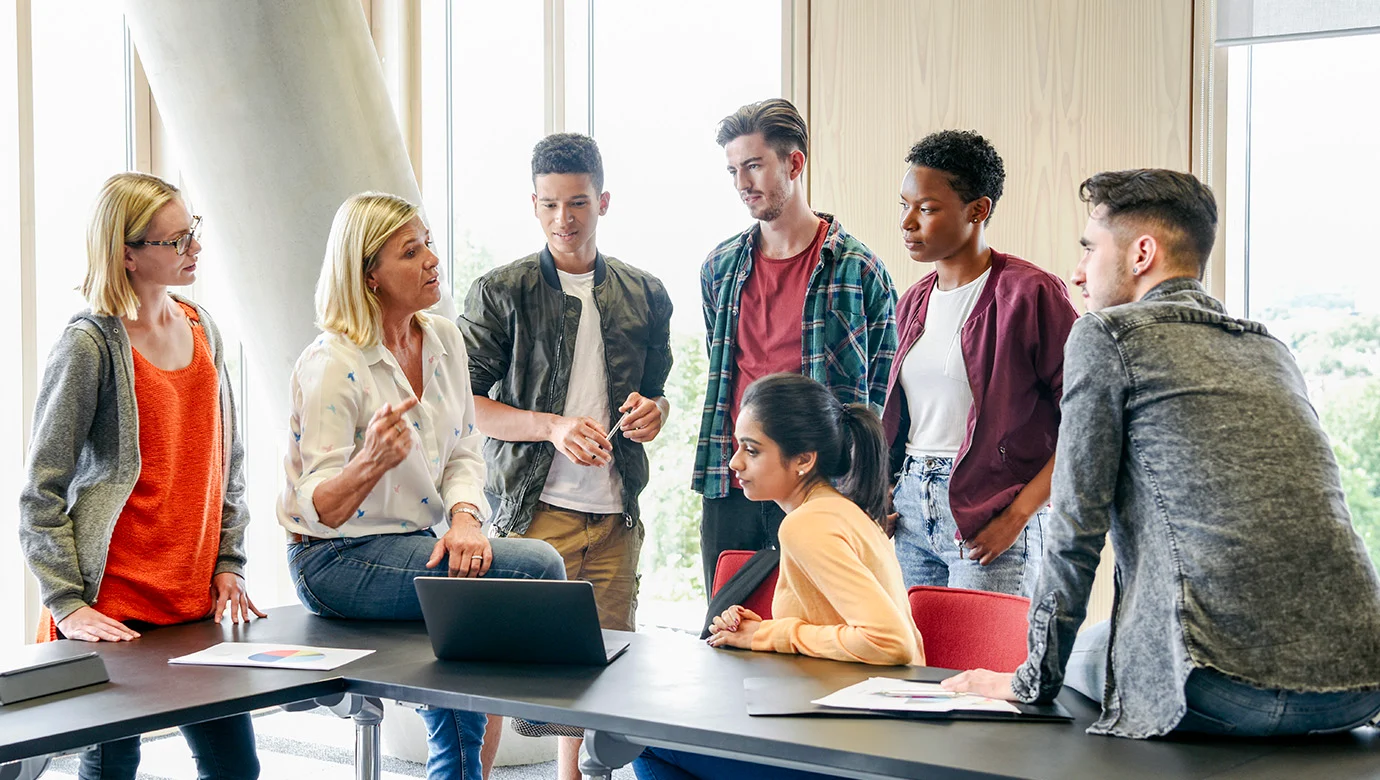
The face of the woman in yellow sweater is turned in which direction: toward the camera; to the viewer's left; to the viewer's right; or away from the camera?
to the viewer's left

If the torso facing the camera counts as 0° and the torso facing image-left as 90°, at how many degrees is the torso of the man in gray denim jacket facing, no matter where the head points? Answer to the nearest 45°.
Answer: approximately 135°

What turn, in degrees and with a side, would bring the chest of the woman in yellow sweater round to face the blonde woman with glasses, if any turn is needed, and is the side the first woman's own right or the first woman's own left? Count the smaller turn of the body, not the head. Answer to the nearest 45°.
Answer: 0° — they already face them

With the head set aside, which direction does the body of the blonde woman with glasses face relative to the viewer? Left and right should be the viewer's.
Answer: facing the viewer and to the right of the viewer

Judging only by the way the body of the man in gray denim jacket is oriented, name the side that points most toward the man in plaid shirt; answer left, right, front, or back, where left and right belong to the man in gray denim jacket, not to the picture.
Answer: front

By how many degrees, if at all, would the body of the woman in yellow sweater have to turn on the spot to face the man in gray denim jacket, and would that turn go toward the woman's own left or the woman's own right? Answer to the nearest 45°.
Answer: approximately 135° to the woman's own left

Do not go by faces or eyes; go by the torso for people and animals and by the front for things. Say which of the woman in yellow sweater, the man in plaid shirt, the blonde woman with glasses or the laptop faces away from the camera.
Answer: the laptop

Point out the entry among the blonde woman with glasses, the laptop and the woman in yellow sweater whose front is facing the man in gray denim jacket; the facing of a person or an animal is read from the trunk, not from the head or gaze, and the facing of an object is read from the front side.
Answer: the blonde woman with glasses

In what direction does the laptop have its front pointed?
away from the camera

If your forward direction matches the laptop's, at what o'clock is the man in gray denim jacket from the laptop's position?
The man in gray denim jacket is roughly at 4 o'clock from the laptop.

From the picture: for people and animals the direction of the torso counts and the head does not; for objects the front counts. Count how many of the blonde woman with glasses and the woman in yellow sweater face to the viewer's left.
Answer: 1

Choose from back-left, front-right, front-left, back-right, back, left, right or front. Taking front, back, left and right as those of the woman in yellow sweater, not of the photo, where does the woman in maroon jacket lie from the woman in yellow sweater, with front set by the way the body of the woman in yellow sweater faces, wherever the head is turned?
back-right

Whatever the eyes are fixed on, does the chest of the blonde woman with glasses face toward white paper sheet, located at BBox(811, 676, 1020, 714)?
yes

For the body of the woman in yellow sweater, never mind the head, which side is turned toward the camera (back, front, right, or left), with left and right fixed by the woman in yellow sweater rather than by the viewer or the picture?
left

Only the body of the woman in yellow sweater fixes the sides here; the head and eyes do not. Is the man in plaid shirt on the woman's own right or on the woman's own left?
on the woman's own right

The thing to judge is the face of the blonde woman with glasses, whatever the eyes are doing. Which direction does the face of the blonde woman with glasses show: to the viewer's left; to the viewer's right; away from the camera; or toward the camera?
to the viewer's right
